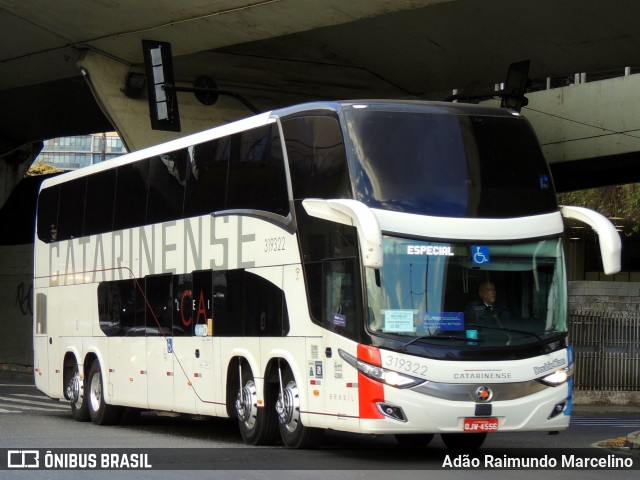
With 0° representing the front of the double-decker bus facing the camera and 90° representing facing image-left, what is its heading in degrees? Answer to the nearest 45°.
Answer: approximately 315°

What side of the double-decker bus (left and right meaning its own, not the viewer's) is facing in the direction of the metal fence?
left

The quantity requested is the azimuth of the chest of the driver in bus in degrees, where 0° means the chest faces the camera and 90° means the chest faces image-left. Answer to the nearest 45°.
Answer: approximately 315°

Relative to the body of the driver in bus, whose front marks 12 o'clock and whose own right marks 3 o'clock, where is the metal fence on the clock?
The metal fence is roughly at 8 o'clock from the driver in bus.
